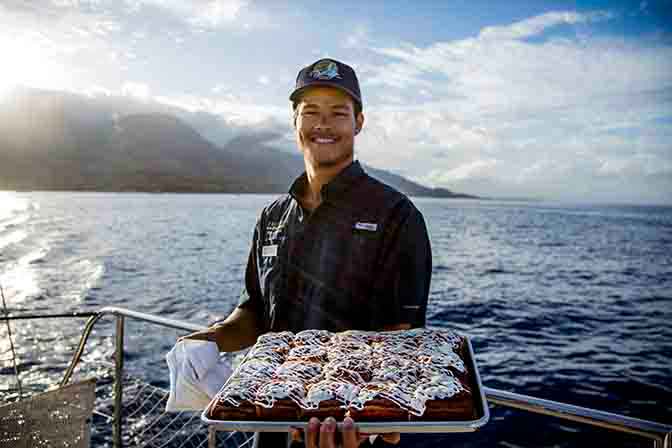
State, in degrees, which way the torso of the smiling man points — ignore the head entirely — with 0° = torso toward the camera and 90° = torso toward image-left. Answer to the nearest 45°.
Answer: approximately 45°
